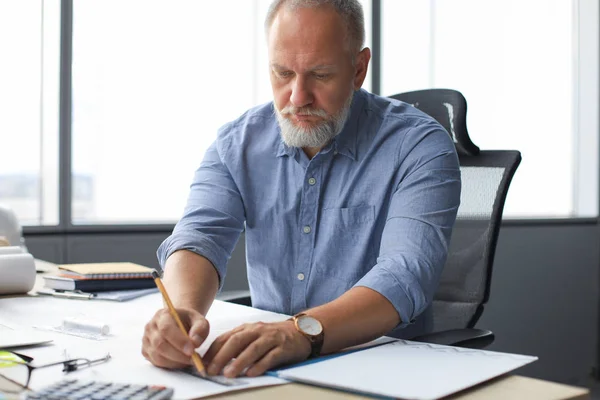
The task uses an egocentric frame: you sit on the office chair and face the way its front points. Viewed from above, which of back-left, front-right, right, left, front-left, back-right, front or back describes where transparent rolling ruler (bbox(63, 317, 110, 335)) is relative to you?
front

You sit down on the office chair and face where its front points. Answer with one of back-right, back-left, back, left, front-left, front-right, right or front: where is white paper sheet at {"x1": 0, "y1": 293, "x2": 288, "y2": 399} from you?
front

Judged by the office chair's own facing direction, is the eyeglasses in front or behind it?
in front

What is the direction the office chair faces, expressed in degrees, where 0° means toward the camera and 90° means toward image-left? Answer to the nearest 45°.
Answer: approximately 45°

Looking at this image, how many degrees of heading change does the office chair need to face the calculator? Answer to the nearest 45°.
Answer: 0° — it already faces it

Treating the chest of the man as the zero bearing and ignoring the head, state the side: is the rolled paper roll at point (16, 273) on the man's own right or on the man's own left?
on the man's own right

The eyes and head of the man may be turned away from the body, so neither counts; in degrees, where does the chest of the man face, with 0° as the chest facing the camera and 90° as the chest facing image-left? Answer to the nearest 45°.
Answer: approximately 45°

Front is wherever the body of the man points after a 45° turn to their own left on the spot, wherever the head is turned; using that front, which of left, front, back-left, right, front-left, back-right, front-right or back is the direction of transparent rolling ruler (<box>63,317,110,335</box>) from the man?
front-right

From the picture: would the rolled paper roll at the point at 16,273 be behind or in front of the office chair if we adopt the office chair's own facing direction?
in front

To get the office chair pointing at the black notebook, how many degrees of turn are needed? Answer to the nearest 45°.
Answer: approximately 45° to its right
